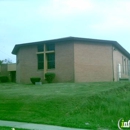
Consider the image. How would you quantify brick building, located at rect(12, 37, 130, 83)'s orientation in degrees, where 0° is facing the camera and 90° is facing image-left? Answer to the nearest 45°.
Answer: approximately 45°

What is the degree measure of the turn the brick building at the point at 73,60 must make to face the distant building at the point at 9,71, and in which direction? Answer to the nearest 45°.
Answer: approximately 90° to its right

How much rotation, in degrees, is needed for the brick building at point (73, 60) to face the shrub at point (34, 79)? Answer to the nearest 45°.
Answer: approximately 45° to its right

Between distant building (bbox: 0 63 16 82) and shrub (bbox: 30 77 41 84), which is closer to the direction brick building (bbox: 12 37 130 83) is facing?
the shrub
